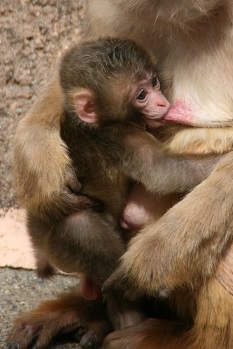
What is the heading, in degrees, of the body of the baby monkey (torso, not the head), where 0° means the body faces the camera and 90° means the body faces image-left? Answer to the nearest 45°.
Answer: approximately 270°
